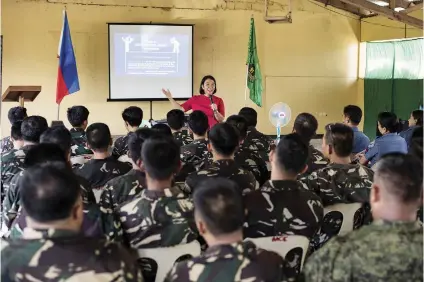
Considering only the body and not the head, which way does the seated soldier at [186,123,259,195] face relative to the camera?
away from the camera

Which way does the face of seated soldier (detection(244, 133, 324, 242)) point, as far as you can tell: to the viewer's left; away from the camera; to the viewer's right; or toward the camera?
away from the camera

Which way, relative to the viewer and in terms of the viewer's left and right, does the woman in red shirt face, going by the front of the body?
facing the viewer

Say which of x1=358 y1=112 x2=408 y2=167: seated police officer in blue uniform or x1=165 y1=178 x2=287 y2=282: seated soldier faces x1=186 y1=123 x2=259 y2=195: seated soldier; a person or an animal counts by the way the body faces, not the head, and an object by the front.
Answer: x1=165 y1=178 x2=287 y2=282: seated soldier

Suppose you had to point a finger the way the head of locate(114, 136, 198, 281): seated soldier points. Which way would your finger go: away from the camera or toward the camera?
away from the camera

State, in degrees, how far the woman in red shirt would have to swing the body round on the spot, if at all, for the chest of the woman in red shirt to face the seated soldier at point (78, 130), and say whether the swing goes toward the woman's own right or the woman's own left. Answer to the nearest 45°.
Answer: approximately 45° to the woman's own right

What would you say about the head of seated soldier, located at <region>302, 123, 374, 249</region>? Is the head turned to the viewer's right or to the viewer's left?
to the viewer's left

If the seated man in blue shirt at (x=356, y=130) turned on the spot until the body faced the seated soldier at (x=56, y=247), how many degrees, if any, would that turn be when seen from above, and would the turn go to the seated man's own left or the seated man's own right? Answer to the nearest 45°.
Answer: approximately 135° to the seated man's own left

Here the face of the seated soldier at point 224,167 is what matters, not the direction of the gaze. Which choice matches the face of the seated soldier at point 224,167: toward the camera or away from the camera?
away from the camera

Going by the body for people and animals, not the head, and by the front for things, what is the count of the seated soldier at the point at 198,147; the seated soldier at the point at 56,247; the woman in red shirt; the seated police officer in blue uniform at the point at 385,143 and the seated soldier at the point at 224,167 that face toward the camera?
1

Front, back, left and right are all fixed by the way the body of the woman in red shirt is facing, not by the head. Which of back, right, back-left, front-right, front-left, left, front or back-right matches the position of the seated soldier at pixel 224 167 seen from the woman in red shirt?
front

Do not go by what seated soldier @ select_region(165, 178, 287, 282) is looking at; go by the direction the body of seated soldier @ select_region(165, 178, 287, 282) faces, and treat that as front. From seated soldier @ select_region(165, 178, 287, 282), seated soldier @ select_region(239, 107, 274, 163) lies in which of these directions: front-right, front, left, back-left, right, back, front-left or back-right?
front

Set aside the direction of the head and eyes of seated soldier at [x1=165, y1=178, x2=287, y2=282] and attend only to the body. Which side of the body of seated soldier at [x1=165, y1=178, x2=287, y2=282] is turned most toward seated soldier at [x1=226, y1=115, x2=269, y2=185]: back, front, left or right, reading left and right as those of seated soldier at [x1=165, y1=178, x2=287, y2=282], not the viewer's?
front

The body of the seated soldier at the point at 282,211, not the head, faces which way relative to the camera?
away from the camera

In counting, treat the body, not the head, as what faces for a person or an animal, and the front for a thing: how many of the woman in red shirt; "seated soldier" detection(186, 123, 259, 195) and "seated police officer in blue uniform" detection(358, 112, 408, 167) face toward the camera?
1

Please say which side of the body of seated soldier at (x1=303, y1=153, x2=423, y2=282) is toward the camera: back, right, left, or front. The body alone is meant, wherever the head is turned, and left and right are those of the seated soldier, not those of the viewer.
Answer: back

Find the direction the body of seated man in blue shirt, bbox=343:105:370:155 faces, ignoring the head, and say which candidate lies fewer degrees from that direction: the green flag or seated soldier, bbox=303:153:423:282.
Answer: the green flag
